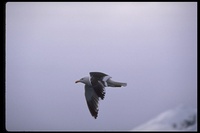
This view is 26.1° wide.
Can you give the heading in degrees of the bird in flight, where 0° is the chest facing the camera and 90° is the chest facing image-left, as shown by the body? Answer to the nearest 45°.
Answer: approximately 90°
